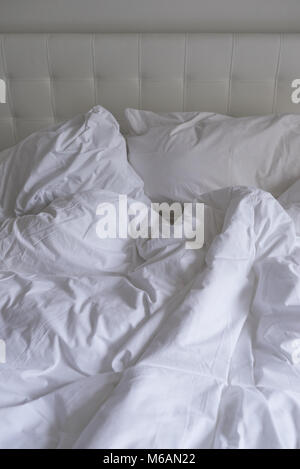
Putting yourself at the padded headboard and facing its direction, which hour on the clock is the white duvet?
The white duvet is roughly at 12 o'clock from the padded headboard.
